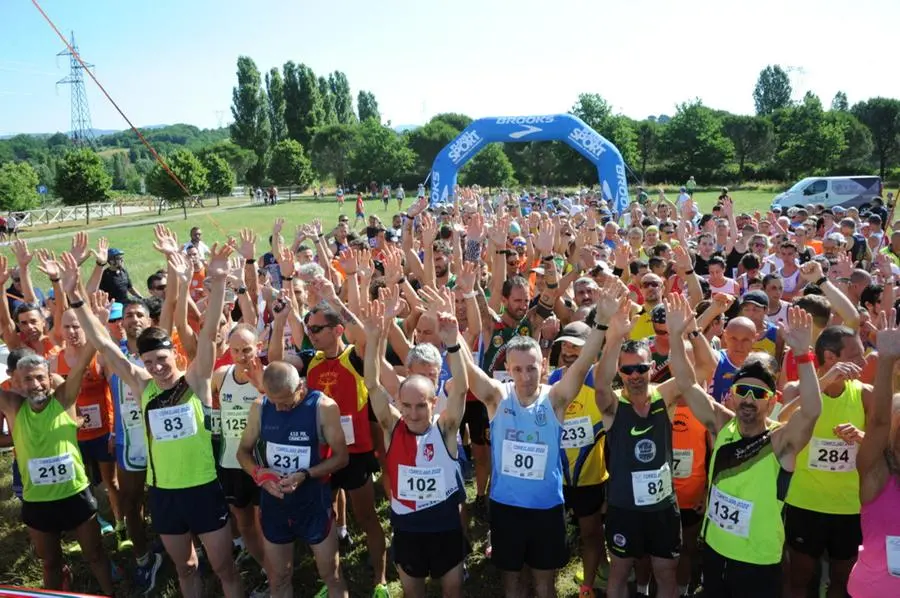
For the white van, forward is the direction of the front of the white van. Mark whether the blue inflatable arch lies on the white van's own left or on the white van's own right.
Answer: on the white van's own left

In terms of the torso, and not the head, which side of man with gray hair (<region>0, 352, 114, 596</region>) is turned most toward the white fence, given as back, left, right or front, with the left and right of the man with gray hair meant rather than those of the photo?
back

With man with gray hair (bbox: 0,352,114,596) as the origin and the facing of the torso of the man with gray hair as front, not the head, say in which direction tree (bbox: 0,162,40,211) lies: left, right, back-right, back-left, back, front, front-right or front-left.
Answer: back

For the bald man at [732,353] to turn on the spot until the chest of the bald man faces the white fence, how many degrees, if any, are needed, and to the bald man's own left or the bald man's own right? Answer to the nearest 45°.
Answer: approximately 135° to the bald man's own right

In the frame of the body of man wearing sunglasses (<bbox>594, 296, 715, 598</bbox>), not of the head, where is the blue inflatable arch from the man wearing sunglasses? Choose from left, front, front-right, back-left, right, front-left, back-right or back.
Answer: back

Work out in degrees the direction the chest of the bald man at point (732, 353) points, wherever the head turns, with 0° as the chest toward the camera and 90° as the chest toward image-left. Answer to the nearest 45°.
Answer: approximately 0°

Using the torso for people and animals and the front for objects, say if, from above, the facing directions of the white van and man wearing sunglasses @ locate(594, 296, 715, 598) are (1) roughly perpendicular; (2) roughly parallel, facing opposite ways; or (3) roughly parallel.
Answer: roughly perpendicular

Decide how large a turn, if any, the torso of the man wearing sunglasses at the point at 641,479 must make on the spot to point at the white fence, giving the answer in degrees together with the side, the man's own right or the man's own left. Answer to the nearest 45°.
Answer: approximately 135° to the man's own right

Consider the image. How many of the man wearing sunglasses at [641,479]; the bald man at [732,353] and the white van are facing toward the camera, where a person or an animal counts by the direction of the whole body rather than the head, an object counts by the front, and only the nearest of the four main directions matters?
2

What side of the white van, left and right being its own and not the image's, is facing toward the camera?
left
